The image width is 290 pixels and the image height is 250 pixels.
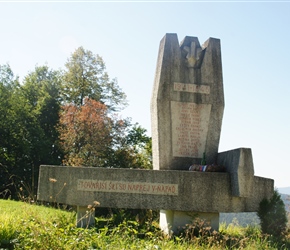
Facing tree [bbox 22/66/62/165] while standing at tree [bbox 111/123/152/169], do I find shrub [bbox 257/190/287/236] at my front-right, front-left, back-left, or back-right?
back-left

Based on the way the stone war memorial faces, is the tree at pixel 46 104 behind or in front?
behind

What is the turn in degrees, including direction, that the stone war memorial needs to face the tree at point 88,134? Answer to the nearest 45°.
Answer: approximately 180°

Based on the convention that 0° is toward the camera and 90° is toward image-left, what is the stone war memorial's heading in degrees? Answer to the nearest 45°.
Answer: approximately 0°

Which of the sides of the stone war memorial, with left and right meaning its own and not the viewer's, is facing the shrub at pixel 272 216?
left

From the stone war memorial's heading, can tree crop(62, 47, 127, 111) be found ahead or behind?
behind

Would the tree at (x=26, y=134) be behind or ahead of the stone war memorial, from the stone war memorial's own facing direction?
behind

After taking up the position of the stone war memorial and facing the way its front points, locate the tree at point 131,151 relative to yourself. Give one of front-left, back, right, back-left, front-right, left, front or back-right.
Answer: back
